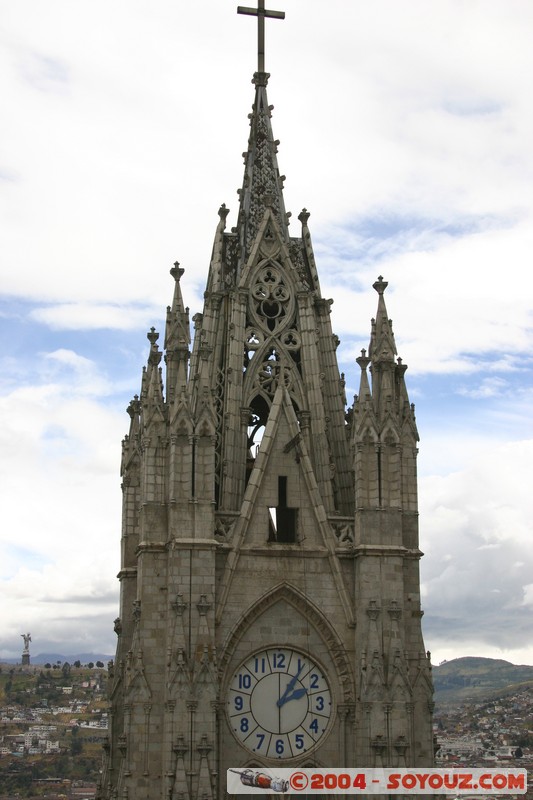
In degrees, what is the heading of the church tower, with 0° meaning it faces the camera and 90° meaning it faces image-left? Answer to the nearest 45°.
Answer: approximately 0°
